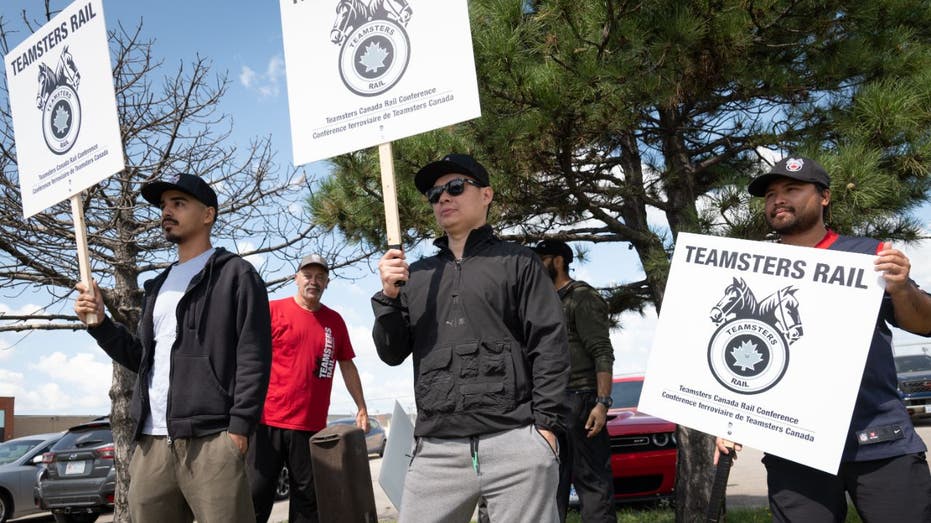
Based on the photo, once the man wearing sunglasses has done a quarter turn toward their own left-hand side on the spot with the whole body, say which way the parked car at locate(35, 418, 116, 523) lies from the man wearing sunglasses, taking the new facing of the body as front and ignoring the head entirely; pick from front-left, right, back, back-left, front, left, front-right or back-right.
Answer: back

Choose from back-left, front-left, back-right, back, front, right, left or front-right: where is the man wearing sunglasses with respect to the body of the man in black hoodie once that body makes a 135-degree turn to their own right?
back-right

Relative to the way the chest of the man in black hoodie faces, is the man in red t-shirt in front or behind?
behind

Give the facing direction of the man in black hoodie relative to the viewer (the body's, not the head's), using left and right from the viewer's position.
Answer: facing the viewer and to the left of the viewer

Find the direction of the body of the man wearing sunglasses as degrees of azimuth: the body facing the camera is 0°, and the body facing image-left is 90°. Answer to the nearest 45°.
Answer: approximately 45°

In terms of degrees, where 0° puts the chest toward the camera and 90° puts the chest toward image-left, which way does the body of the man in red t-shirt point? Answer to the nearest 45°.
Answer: approximately 0°

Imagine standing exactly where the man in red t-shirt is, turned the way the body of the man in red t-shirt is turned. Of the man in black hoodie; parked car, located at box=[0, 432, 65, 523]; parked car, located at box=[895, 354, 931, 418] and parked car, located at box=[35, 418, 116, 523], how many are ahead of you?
1

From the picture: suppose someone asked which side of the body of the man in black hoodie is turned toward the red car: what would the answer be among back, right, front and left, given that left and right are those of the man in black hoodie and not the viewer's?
back

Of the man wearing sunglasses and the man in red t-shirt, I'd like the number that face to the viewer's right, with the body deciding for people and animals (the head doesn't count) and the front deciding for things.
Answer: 0

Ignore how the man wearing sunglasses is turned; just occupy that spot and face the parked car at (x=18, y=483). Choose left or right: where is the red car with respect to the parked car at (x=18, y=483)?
right

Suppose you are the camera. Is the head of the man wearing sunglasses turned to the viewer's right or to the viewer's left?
to the viewer's left

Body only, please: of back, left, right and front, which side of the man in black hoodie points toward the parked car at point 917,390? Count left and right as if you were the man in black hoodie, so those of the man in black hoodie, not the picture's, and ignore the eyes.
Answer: back

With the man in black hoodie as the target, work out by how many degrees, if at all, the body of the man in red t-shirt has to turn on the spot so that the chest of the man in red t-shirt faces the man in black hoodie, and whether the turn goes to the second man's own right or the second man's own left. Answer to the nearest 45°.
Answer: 0° — they already face them
